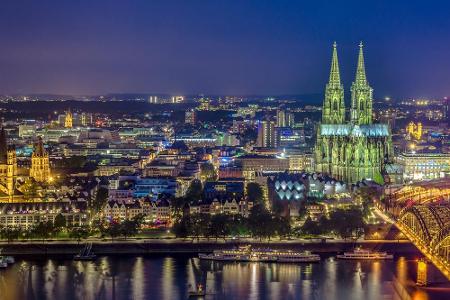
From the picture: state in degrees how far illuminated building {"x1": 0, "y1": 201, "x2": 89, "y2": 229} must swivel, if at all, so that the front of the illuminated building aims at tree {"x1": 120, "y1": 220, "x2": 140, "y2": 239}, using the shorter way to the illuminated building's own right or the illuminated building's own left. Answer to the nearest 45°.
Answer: approximately 45° to the illuminated building's own left

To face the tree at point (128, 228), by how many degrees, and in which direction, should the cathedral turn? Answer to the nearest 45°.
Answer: approximately 135° to its left

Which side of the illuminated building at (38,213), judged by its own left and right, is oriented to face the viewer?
front

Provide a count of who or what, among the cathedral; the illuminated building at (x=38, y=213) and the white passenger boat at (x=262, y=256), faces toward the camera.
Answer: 1

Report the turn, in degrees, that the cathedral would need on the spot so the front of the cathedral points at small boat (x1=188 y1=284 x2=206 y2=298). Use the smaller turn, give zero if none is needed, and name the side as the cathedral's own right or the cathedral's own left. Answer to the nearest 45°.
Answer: approximately 180°

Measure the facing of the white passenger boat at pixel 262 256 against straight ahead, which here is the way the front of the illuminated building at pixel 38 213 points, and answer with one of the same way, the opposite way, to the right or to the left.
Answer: to the right

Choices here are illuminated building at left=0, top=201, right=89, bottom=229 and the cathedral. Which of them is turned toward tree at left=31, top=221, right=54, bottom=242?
the illuminated building

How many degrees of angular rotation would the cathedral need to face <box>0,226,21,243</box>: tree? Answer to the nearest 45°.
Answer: approximately 135° to its left

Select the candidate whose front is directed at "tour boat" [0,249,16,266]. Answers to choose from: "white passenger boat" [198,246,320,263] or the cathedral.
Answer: the white passenger boat

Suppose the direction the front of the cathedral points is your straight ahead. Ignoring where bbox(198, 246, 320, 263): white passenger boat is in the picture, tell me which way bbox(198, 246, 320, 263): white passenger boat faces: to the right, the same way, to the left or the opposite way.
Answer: to the left

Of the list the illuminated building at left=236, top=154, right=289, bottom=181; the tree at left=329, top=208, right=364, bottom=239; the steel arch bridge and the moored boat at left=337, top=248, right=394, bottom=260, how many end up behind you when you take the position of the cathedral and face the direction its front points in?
3

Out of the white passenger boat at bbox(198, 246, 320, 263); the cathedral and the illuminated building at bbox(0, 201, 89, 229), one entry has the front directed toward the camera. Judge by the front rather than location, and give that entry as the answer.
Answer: the illuminated building

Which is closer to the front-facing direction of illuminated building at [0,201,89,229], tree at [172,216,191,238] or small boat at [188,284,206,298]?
the small boat

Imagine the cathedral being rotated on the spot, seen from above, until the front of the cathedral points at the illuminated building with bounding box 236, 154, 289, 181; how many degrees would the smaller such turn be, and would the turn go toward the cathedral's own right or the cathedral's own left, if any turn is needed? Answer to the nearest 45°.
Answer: approximately 45° to the cathedral's own left

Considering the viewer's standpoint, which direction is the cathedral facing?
facing away from the viewer
